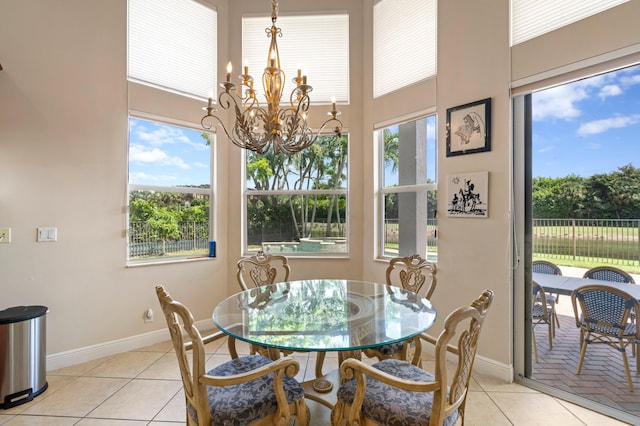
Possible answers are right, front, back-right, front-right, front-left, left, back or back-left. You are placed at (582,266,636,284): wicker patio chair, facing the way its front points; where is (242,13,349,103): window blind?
right

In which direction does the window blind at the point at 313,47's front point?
toward the camera

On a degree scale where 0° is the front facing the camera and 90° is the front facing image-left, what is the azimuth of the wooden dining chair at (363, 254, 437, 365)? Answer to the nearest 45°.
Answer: approximately 45°

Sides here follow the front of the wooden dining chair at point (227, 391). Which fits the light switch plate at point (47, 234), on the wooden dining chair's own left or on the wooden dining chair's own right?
on the wooden dining chair's own left

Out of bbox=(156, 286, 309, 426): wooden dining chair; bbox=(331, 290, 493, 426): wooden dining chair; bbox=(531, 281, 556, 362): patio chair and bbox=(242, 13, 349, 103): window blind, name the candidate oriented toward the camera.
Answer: the window blind

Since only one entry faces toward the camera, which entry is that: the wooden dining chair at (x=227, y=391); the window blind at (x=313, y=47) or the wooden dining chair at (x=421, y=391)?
the window blind

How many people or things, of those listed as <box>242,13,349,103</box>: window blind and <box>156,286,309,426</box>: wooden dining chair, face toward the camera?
1

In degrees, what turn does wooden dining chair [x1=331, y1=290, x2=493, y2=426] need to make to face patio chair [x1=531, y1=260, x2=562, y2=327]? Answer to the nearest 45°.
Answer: approximately 90° to its right

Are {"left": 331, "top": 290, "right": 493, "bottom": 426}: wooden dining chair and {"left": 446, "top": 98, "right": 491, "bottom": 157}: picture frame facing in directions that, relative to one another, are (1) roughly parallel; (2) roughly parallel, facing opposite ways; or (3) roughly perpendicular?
roughly perpendicular

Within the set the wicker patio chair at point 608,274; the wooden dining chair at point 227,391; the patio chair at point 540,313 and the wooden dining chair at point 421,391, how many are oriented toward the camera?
1

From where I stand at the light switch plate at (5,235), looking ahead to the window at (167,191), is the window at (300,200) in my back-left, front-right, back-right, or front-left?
front-right

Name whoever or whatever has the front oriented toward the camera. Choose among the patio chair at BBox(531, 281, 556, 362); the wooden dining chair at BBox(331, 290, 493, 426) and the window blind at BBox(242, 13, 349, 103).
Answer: the window blind
